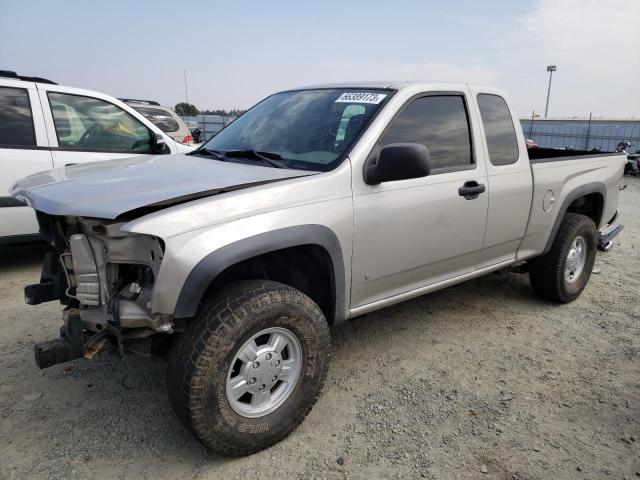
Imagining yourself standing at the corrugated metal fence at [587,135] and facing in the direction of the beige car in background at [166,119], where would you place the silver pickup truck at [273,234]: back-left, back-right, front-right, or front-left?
front-left

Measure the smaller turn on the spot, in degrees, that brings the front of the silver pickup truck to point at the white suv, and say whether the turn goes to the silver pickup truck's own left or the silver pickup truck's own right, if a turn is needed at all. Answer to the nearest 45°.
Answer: approximately 90° to the silver pickup truck's own right

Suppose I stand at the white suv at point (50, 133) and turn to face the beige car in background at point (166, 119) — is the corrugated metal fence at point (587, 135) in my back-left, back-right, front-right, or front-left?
front-right

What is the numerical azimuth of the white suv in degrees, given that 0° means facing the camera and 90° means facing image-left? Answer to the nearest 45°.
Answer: approximately 270°

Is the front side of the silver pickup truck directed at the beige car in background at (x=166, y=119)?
no

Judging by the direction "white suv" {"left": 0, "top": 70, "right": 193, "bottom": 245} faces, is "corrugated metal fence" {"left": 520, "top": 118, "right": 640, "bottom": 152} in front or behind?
in front

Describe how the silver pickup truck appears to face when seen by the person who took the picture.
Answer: facing the viewer and to the left of the viewer

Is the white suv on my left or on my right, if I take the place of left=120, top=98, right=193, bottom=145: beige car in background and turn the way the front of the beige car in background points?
on my left

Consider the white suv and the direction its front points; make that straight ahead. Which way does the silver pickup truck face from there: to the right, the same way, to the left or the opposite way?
the opposite way
